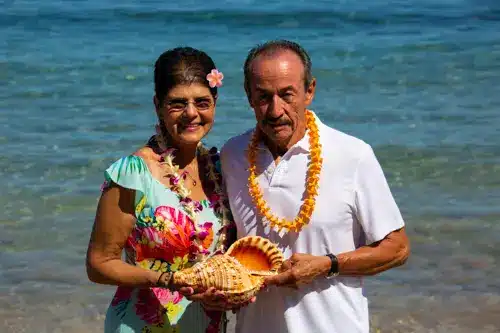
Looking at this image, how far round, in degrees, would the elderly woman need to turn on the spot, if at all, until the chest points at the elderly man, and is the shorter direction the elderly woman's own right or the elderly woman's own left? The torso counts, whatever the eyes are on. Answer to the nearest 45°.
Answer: approximately 45° to the elderly woman's own left

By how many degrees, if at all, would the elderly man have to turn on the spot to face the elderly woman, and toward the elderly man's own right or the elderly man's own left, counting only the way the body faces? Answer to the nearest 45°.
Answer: approximately 45° to the elderly man's own right
